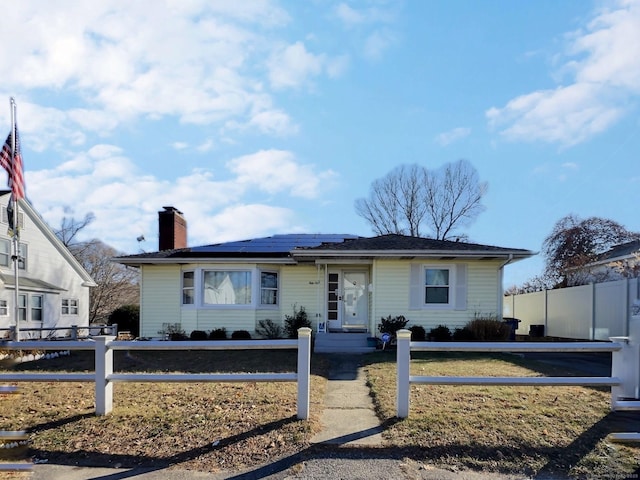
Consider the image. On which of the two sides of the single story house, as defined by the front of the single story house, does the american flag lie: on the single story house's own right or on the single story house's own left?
on the single story house's own right

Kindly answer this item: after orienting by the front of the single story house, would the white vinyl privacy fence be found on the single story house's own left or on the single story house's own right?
on the single story house's own left

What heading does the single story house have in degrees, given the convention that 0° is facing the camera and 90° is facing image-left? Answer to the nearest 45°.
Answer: approximately 0°

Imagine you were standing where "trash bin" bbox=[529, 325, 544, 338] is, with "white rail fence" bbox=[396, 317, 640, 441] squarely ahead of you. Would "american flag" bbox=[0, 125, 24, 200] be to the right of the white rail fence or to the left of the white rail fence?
right
